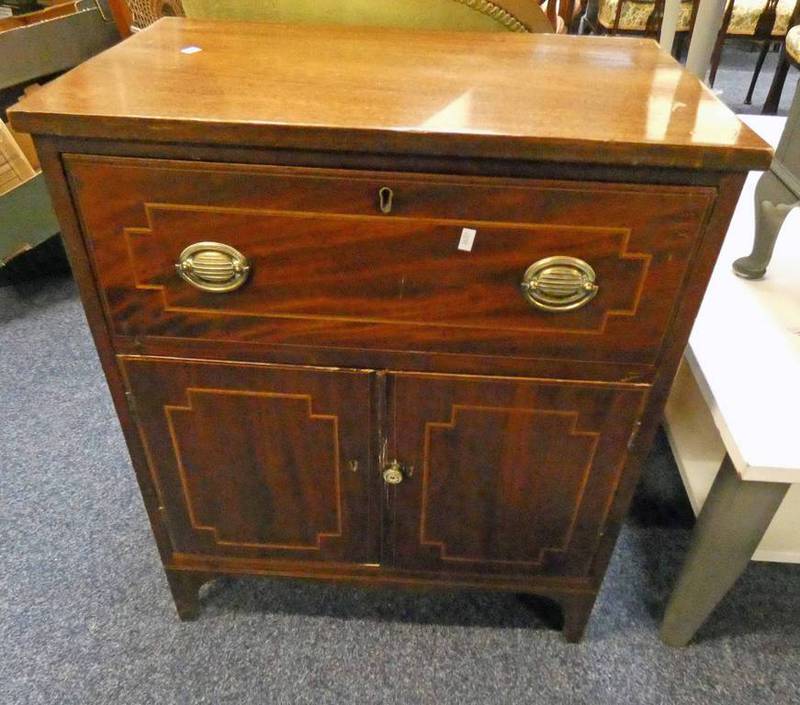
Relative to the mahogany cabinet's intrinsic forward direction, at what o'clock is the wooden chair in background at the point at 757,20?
The wooden chair in background is roughly at 7 o'clock from the mahogany cabinet.

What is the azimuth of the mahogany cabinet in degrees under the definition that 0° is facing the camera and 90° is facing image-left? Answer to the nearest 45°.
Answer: approximately 0°

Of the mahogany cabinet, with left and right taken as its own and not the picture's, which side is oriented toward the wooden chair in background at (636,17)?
back
